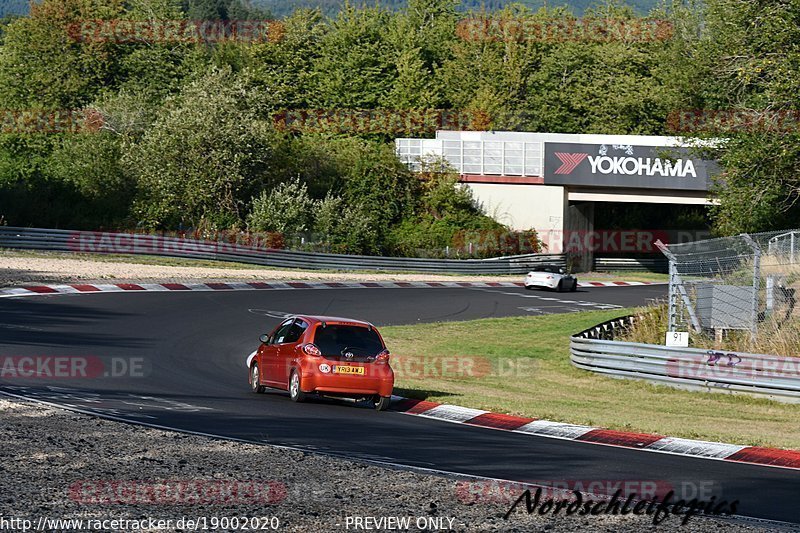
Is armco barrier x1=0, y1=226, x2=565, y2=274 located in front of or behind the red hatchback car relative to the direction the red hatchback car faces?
in front

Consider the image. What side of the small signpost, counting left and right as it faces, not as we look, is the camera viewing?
front

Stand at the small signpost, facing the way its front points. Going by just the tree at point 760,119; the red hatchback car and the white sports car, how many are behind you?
2

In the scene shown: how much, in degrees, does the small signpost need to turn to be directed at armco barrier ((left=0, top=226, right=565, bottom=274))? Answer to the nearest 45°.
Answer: approximately 135° to its right

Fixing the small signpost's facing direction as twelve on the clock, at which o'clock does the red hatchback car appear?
The red hatchback car is roughly at 1 o'clock from the small signpost.

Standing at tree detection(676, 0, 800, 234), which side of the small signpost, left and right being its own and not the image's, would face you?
back

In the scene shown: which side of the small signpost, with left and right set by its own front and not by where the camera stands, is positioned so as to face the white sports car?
back

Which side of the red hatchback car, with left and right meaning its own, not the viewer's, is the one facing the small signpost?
right

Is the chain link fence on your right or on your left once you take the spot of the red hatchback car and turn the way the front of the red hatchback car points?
on your right

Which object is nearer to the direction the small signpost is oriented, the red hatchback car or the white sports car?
the red hatchback car

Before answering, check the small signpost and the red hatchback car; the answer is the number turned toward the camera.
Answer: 1

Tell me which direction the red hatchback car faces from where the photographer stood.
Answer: facing away from the viewer and to the left of the viewer
